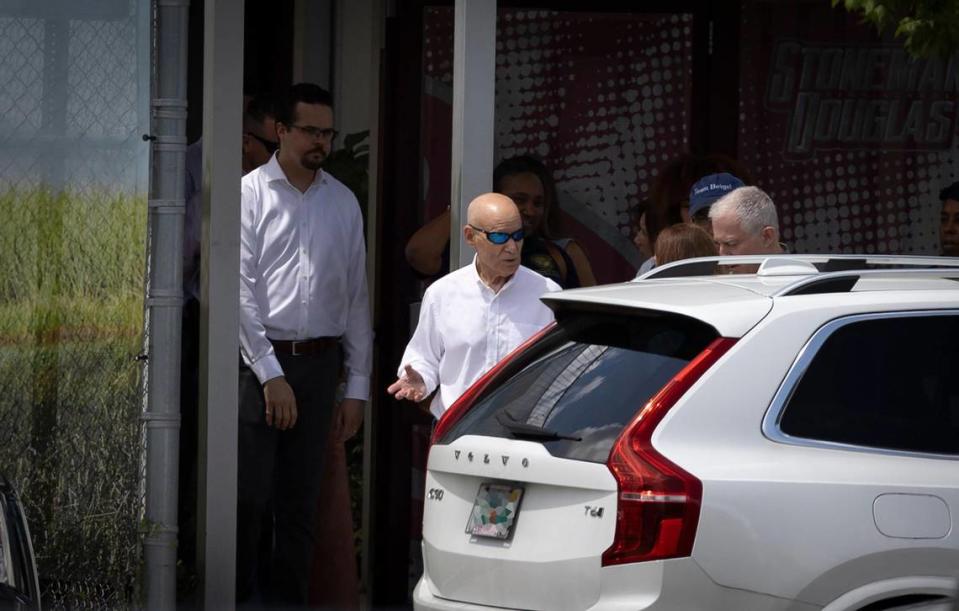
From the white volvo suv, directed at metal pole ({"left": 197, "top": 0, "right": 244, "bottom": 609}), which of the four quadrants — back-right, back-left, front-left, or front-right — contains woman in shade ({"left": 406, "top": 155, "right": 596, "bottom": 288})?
front-right

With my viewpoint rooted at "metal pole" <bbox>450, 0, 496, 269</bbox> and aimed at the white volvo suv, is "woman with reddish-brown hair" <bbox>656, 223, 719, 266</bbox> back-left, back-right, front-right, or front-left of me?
front-left

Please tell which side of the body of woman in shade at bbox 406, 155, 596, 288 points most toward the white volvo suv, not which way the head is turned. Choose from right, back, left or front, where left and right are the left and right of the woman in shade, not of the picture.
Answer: front

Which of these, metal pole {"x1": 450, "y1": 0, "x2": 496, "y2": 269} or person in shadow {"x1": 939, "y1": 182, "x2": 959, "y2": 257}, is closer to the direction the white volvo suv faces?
the person in shadow

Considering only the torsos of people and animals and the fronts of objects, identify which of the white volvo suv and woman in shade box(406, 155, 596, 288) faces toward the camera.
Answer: the woman in shade

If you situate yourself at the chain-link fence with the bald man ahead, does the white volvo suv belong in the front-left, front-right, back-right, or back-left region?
front-right

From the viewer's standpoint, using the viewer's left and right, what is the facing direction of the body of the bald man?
facing the viewer and to the right of the viewer

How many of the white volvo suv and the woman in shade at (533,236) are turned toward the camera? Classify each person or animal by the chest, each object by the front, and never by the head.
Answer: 1

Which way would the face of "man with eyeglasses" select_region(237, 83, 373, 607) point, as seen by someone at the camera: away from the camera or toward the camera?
toward the camera

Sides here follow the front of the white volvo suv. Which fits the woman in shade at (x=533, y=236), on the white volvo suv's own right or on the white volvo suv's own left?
on the white volvo suv's own left

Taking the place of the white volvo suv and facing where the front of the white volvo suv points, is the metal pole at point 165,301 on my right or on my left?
on my left

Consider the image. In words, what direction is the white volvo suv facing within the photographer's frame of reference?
facing away from the viewer and to the right of the viewer

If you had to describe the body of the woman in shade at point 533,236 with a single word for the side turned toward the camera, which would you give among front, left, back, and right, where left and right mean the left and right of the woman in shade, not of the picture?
front

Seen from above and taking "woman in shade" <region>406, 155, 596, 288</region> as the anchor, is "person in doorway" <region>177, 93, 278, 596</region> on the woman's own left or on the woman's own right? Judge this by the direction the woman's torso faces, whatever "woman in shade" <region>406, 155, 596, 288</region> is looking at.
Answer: on the woman's own right
